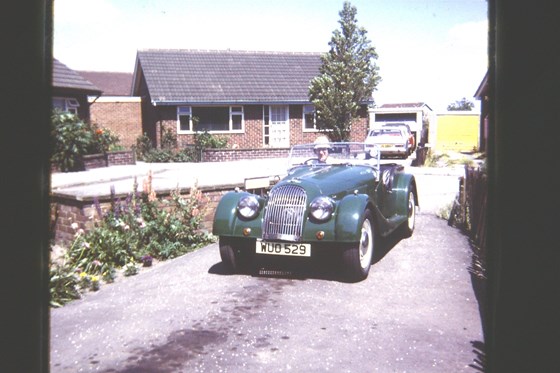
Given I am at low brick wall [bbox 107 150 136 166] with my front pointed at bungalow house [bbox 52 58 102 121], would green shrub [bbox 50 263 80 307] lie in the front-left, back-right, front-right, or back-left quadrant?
back-left

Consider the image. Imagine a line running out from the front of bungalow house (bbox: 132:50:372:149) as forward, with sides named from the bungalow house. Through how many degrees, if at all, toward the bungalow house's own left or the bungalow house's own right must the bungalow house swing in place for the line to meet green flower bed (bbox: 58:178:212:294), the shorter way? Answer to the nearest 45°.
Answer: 0° — it already faces it

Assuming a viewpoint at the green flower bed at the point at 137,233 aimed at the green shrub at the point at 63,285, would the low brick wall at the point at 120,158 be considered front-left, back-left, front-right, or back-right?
back-right

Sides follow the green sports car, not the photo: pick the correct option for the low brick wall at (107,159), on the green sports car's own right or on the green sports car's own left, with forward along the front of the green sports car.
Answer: on the green sports car's own right

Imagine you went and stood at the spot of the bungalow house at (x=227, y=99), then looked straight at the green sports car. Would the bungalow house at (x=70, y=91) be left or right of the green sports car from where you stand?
right

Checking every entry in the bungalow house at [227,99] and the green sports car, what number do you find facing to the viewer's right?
0

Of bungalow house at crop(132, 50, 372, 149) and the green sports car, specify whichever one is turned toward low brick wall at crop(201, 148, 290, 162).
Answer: the bungalow house

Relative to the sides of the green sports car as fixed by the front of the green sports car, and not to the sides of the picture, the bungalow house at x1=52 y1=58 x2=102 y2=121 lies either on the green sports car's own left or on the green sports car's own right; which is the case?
on the green sports car's own right

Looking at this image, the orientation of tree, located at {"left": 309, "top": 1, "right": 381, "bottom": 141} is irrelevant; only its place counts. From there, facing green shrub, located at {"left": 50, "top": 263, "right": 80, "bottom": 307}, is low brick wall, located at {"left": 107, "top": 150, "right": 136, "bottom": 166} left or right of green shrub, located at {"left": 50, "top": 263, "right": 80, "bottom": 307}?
right

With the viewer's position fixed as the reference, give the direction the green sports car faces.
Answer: facing the viewer and to the left of the viewer

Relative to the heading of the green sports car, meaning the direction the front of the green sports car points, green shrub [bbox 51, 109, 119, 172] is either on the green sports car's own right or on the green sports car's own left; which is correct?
on the green sports car's own right

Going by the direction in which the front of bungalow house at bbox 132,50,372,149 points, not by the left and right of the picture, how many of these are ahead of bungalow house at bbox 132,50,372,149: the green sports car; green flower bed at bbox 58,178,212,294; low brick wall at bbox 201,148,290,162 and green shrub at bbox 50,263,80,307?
4

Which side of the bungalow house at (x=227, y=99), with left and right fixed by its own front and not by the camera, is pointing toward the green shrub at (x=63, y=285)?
front

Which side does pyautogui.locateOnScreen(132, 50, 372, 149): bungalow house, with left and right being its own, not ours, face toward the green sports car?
front
